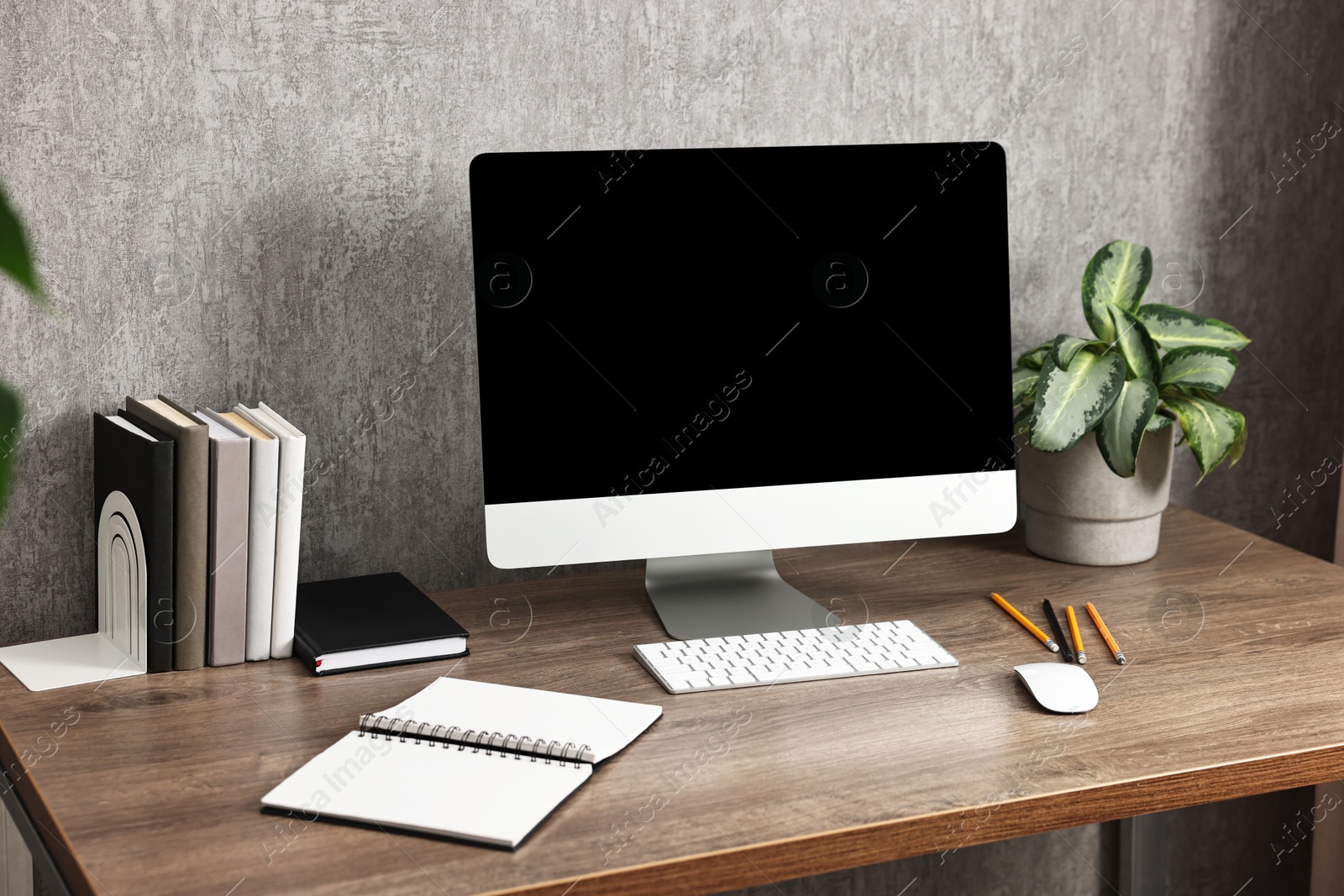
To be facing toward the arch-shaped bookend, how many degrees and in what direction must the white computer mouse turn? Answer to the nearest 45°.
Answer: approximately 45° to its left

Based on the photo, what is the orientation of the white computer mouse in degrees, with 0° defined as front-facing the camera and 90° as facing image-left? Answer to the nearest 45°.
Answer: approximately 135°

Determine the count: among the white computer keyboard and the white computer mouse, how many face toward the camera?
1

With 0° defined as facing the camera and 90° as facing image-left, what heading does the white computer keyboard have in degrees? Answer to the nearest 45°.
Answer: approximately 0°
